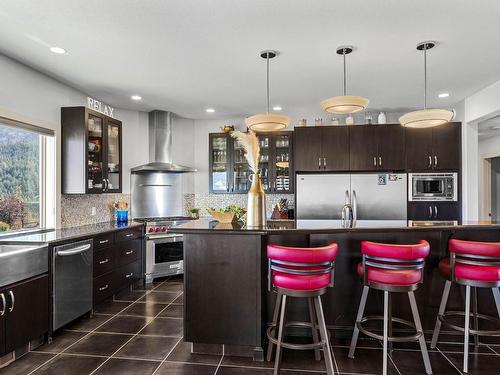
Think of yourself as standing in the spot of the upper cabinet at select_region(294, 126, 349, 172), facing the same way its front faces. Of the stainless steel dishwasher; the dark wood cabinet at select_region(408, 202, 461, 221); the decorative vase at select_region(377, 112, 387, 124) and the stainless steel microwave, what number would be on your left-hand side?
3

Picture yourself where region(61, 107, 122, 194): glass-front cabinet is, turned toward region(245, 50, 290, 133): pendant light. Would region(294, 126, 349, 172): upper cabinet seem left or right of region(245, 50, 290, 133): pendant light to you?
left

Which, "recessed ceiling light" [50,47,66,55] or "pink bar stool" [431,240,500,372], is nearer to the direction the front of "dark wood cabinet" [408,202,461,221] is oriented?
the pink bar stool

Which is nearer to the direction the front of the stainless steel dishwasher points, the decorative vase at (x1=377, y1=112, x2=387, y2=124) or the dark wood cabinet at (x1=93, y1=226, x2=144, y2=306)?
the decorative vase

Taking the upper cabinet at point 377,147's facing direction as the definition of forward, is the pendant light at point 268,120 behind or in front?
in front

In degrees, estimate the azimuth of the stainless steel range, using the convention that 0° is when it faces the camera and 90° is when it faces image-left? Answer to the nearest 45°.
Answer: approximately 315°

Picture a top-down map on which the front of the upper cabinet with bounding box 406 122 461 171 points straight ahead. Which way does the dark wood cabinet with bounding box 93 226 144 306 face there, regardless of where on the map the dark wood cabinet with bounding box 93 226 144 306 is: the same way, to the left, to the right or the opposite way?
to the left

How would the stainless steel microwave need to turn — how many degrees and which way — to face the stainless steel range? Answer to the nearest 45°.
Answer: approximately 45° to its right
